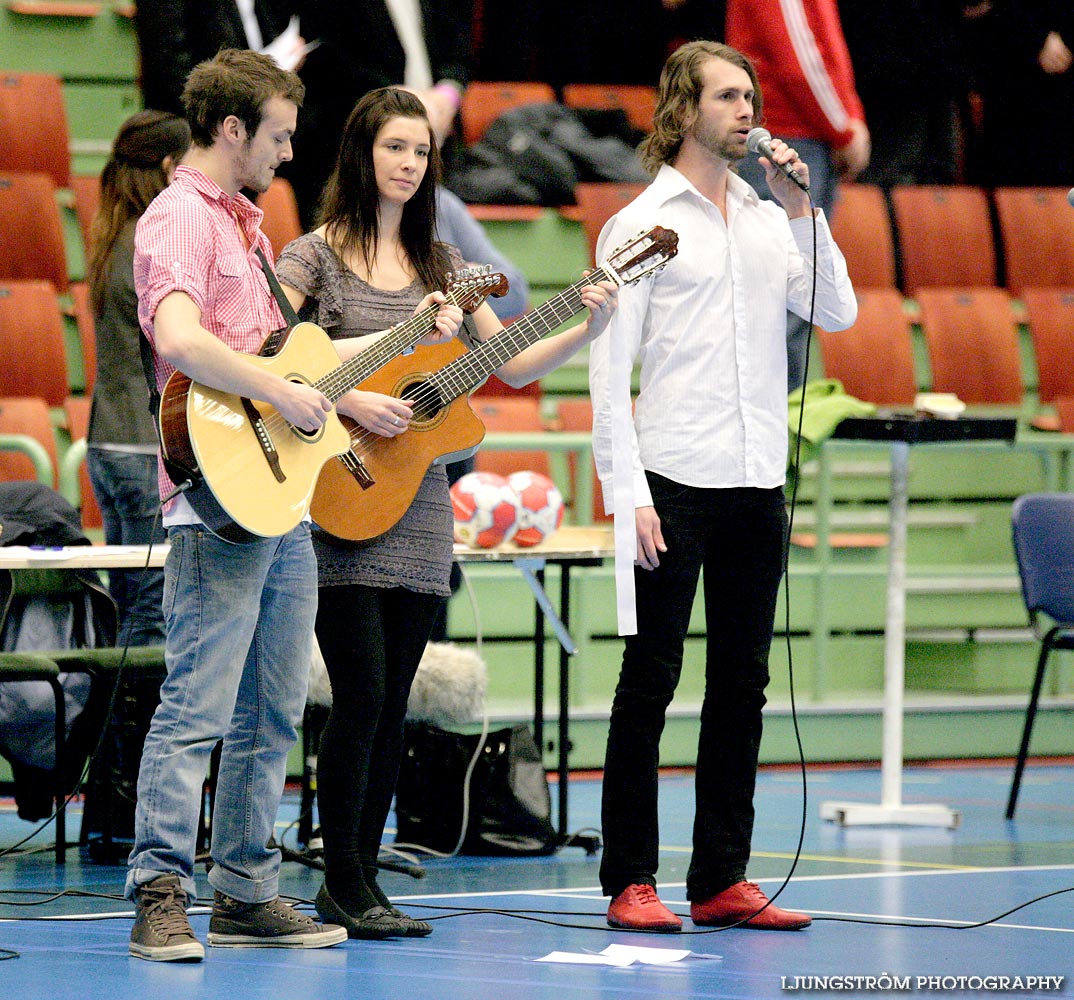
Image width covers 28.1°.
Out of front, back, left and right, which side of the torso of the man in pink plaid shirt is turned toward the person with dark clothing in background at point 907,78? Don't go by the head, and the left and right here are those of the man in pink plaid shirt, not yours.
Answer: left

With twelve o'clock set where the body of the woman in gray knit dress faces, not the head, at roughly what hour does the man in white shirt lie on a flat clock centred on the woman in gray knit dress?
The man in white shirt is roughly at 10 o'clock from the woman in gray knit dress.

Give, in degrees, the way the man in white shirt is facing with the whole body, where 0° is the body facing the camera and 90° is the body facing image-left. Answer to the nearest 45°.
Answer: approximately 315°

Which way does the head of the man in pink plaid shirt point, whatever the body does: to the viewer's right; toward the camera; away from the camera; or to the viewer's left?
to the viewer's right
